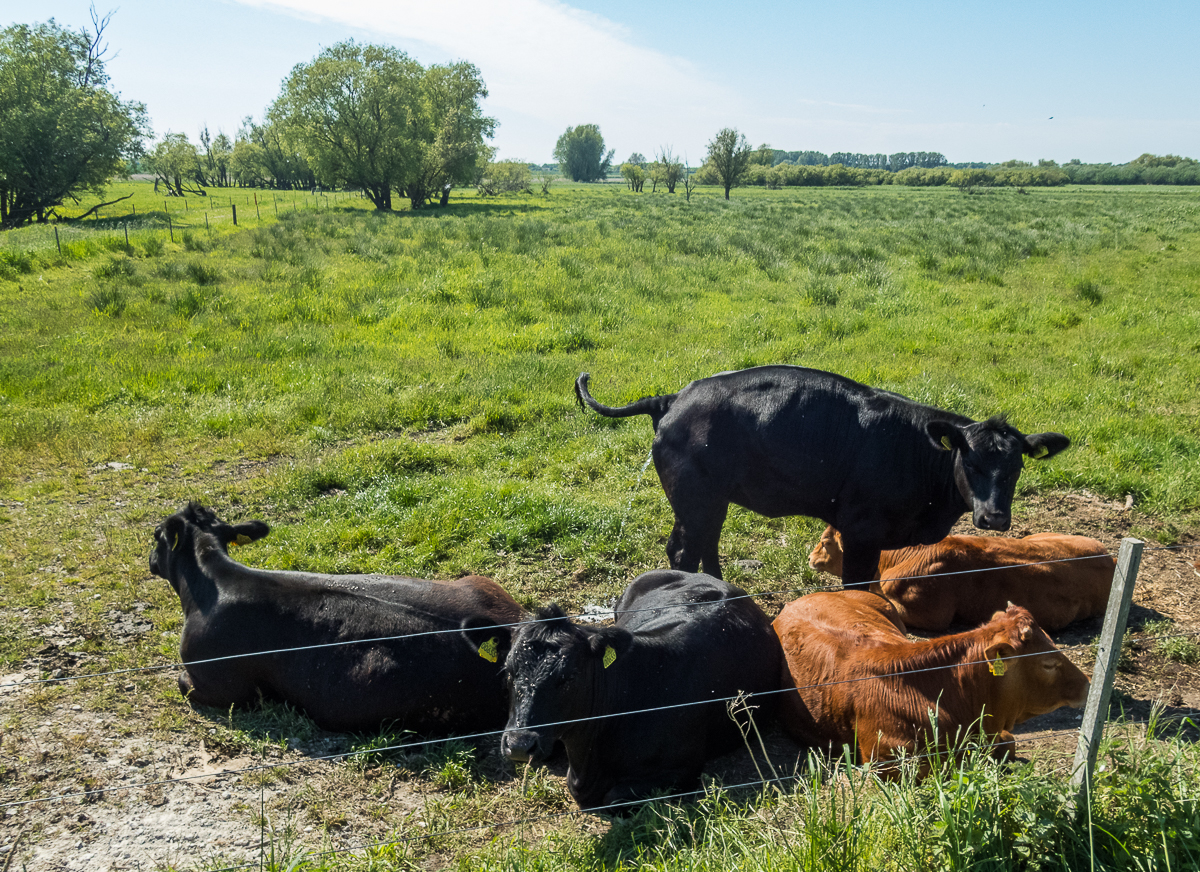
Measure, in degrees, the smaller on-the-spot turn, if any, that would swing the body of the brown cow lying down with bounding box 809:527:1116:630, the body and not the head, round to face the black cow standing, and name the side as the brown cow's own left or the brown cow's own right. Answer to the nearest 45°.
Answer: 0° — it already faces it

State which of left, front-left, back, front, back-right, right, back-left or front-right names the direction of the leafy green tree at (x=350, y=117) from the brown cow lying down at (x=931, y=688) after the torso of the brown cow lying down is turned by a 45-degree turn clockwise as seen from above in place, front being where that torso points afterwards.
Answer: back-right

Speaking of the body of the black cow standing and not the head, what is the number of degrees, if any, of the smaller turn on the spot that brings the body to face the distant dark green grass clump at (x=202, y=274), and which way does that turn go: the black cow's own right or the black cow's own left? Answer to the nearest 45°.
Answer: approximately 135° to the black cow's own left

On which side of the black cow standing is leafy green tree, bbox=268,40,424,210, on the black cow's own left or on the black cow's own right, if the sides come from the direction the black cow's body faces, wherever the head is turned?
on the black cow's own left

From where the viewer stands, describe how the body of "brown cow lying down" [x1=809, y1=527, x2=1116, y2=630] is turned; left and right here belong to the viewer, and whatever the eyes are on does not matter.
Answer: facing to the left of the viewer

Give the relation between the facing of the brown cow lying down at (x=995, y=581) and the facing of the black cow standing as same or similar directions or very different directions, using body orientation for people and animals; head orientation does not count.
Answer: very different directions

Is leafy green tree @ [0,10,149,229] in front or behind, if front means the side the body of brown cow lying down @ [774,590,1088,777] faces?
behind

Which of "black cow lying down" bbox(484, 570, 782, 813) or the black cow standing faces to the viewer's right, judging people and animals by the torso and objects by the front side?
the black cow standing

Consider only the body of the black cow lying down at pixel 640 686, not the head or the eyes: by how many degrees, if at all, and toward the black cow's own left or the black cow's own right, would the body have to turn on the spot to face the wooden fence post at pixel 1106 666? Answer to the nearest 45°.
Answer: approximately 90° to the black cow's own left

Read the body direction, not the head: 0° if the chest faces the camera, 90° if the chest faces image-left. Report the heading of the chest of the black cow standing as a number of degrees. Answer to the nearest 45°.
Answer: approximately 270°

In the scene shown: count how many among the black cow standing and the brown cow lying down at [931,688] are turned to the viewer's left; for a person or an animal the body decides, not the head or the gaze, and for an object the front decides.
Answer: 0

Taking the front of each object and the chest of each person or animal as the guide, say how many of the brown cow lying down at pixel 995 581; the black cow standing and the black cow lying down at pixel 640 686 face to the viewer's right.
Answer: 1

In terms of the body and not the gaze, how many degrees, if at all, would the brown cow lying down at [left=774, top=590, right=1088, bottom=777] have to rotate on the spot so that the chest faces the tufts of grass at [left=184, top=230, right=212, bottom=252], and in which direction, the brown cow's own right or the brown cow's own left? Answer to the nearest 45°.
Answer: approximately 180°

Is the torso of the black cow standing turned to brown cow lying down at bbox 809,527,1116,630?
yes
